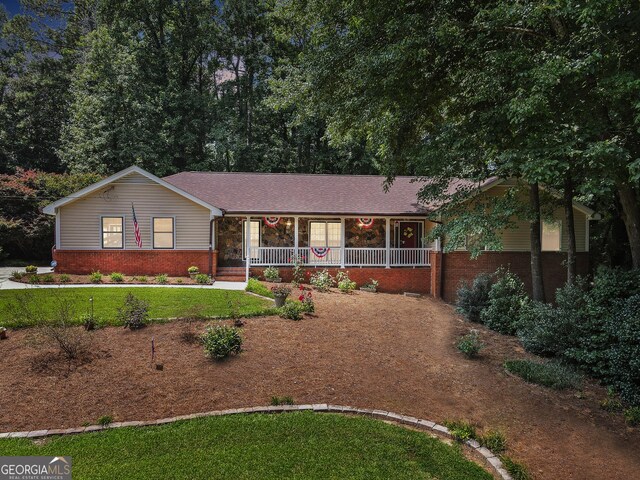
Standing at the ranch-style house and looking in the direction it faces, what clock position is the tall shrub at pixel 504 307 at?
The tall shrub is roughly at 10 o'clock from the ranch-style house.

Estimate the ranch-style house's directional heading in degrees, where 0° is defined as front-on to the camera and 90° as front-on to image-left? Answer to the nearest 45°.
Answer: approximately 0°

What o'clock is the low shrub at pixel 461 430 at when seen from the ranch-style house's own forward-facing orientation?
The low shrub is roughly at 11 o'clock from the ranch-style house.

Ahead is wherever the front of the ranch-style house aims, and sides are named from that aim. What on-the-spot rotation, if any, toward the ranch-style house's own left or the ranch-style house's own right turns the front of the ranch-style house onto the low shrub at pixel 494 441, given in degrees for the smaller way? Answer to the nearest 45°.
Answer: approximately 45° to the ranch-style house's own left

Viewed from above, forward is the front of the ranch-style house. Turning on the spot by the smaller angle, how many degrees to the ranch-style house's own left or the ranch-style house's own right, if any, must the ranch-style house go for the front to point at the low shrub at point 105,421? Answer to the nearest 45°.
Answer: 0° — it already faces it

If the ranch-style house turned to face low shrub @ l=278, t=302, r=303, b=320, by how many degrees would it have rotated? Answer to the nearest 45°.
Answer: approximately 45° to its left
